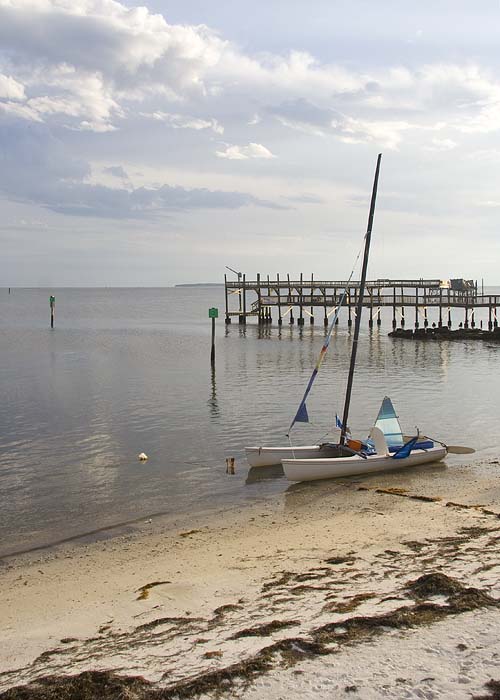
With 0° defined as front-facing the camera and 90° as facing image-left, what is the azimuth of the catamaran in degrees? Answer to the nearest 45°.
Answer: approximately 45°

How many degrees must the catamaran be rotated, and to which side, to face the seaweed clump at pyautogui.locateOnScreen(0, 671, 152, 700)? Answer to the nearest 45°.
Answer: approximately 45° to its left
